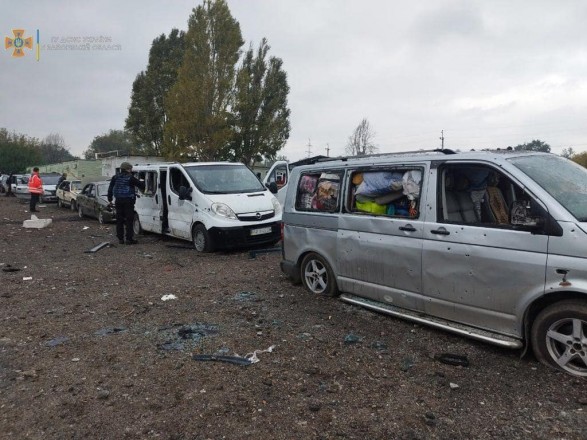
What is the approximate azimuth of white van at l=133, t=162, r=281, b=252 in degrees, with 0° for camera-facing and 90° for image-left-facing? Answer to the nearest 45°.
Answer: approximately 315°

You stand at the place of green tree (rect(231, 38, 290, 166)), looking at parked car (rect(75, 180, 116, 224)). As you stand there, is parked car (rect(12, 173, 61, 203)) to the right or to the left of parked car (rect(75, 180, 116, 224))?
right

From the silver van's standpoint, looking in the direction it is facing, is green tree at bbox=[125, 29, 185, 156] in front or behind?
behind

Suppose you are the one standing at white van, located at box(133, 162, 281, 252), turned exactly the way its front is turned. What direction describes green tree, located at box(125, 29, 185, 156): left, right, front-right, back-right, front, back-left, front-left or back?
back-left

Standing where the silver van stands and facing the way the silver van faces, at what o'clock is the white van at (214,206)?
The white van is roughly at 6 o'clock from the silver van.

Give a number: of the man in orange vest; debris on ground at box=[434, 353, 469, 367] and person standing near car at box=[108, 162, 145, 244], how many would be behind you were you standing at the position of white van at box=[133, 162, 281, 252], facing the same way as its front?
2

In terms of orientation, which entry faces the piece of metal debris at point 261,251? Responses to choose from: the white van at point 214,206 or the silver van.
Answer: the white van

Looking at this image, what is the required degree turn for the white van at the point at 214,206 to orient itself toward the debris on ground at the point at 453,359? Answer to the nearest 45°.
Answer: approximately 45° to its right

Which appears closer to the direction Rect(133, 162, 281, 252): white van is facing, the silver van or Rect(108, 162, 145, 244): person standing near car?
the silver van

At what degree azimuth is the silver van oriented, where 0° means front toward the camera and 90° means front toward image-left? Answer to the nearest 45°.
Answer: approximately 315°

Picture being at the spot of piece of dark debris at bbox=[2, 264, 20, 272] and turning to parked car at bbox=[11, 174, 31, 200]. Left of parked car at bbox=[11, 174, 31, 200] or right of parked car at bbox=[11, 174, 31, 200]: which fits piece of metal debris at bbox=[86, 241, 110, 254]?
right
